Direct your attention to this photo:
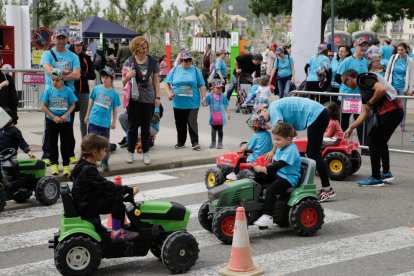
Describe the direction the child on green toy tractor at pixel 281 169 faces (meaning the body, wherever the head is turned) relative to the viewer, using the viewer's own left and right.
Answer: facing to the left of the viewer

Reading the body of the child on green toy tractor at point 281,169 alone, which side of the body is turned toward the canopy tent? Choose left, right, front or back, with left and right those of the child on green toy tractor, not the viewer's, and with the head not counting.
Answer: right

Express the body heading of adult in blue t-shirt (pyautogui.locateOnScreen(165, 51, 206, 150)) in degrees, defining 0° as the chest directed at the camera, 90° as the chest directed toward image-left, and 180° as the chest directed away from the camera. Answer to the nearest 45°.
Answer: approximately 0°

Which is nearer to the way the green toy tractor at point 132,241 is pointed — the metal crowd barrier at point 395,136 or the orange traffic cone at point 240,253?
the orange traffic cone

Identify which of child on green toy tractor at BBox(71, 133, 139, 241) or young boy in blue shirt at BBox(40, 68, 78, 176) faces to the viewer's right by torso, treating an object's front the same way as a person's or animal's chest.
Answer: the child on green toy tractor

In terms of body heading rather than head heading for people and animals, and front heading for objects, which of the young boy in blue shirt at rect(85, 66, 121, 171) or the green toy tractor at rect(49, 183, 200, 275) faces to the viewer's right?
the green toy tractor

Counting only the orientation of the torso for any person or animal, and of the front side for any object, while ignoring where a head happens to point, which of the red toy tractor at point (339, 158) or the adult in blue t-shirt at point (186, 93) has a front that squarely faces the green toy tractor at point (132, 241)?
the adult in blue t-shirt

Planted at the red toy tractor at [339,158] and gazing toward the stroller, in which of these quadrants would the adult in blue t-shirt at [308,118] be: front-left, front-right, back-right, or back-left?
back-left

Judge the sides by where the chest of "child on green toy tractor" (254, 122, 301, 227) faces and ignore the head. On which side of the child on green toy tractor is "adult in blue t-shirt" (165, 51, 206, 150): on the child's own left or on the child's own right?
on the child's own right

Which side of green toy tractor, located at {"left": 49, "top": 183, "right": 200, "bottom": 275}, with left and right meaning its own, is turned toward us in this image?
right

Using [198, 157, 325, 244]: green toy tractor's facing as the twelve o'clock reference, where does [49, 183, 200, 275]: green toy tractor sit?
[49, 183, 200, 275]: green toy tractor is roughly at 12 o'clock from [198, 157, 325, 244]: green toy tractor.

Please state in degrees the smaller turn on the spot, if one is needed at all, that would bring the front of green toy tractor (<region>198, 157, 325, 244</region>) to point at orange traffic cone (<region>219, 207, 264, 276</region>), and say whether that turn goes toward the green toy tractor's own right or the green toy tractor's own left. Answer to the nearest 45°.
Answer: approximately 45° to the green toy tractor's own left
